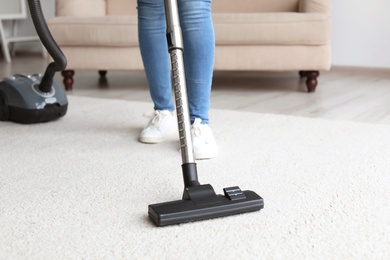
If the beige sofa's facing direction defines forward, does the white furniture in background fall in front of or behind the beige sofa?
behind

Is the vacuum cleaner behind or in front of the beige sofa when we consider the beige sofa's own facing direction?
in front

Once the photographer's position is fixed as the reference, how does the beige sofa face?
facing the viewer

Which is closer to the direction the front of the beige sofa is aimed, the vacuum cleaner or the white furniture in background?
the vacuum cleaner
